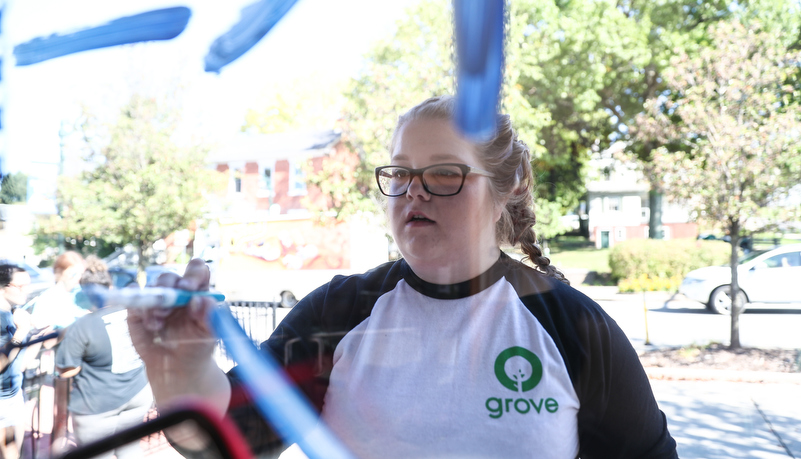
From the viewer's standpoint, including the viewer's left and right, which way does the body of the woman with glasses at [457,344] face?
facing the viewer and to the left of the viewer

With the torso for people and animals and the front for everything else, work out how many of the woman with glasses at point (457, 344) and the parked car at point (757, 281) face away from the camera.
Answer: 0

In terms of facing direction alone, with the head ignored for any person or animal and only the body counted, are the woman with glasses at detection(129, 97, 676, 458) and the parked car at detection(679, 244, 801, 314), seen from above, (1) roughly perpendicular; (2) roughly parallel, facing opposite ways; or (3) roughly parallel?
roughly perpendicular

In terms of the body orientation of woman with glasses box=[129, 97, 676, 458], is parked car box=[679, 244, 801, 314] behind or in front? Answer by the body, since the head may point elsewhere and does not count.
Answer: behind

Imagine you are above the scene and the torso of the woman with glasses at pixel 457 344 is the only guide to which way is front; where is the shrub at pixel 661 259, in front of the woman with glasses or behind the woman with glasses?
behind

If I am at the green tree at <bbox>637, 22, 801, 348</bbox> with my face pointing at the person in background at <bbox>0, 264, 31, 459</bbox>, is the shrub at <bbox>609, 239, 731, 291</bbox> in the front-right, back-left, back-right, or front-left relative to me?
back-right

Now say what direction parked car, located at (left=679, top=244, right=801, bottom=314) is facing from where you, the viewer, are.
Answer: facing to the left of the viewer

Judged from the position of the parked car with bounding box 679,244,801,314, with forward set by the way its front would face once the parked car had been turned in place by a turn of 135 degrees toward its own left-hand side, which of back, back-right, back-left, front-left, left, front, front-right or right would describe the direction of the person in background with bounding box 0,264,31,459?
front-right

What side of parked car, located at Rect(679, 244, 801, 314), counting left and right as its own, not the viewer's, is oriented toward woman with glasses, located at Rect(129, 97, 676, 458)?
left
